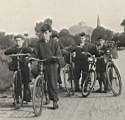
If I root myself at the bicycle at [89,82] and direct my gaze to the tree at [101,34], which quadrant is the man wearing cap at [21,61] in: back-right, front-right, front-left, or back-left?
back-left

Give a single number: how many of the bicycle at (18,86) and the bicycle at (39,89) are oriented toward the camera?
2

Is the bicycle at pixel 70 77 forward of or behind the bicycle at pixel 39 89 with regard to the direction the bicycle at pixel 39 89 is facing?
behind

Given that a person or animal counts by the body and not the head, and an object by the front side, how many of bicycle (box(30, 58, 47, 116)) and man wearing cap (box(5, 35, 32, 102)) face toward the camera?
2

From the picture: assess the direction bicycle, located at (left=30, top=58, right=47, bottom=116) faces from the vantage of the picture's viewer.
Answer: facing the viewer

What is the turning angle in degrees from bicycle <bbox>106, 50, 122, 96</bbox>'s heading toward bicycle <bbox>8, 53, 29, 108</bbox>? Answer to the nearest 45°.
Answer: approximately 90° to its right

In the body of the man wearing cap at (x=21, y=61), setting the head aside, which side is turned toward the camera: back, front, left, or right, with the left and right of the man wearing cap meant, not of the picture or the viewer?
front
